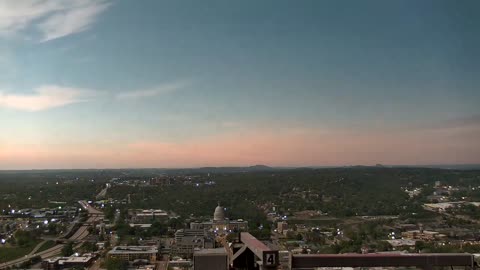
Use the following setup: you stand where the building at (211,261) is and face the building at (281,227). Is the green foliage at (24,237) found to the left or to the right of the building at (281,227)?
left

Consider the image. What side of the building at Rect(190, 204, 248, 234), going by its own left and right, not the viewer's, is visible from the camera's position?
front

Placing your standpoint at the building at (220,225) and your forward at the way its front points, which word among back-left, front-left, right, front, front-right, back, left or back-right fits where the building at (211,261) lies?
front

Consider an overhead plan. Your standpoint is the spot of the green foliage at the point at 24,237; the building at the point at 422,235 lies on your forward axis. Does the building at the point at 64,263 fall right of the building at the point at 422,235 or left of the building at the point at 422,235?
right

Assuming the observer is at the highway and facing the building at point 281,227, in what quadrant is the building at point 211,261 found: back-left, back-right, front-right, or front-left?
front-right

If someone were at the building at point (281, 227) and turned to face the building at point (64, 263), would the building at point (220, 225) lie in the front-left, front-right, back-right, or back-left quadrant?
front-right

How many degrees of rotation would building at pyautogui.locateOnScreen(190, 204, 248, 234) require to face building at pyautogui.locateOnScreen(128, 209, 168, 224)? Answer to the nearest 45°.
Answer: approximately 135° to its right

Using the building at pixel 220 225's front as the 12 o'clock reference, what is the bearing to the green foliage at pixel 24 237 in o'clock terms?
The green foliage is roughly at 2 o'clock from the building.

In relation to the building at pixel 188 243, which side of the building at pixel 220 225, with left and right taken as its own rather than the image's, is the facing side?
front

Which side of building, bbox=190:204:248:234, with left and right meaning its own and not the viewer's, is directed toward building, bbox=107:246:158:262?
front

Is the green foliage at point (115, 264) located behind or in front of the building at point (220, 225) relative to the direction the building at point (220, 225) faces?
in front

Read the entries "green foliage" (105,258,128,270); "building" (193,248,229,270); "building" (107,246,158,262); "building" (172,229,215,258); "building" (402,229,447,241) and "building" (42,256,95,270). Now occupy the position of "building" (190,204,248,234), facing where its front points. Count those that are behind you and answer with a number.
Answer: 0

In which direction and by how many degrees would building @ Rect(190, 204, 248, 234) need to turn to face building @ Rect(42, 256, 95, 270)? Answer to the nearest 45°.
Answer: approximately 45° to its right

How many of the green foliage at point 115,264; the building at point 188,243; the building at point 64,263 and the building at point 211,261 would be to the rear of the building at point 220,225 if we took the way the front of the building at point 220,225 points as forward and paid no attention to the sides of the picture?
0

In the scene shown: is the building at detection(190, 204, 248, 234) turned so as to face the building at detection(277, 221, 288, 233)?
no

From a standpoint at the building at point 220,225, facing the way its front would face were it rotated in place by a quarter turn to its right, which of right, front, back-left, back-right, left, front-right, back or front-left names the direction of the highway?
front
